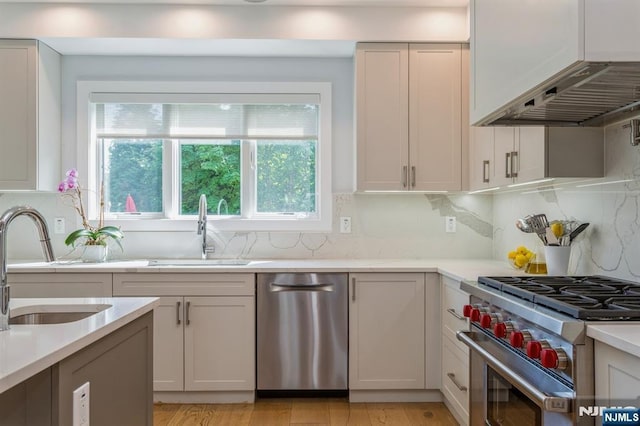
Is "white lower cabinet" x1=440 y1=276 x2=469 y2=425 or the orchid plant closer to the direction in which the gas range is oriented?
the orchid plant

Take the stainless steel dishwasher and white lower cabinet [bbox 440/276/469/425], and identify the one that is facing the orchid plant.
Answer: the white lower cabinet

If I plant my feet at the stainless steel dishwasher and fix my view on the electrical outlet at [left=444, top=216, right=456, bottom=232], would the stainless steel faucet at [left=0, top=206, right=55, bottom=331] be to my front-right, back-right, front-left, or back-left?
back-right

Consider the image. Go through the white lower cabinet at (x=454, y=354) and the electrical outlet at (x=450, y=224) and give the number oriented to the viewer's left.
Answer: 1

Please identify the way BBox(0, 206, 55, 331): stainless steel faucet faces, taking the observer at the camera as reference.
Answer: facing to the right of the viewer

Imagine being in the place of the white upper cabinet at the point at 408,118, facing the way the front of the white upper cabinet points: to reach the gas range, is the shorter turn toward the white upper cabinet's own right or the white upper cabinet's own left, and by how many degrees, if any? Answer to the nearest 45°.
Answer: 0° — it already faces it

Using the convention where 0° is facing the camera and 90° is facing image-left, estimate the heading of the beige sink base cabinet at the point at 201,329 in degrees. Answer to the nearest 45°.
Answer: approximately 0°

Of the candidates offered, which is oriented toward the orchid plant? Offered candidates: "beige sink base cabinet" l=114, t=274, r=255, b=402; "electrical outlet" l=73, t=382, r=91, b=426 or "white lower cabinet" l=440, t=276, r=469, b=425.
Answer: "white lower cabinet" l=440, t=276, r=469, b=425

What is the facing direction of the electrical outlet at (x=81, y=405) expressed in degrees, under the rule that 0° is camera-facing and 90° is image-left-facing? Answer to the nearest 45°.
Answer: approximately 315°
